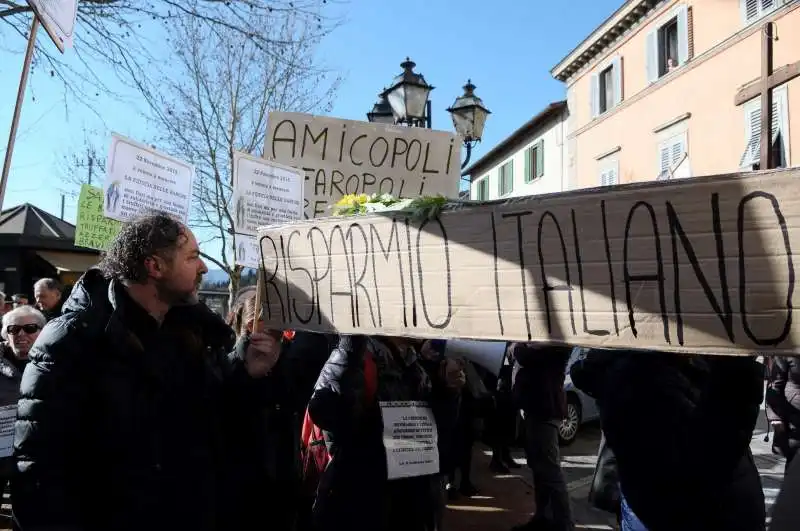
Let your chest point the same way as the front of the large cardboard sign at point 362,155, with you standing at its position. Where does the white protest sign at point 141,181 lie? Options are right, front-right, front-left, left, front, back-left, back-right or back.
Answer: right

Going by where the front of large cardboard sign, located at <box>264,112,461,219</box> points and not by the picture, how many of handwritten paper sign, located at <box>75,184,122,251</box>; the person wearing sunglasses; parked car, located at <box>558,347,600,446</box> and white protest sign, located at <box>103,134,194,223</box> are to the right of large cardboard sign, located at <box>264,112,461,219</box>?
3

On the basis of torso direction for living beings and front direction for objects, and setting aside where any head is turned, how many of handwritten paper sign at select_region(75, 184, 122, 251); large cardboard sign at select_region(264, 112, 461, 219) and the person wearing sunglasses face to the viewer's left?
0

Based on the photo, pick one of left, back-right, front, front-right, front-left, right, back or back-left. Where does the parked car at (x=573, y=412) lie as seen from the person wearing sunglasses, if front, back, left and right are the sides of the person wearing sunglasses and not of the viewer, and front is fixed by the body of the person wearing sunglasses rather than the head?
left

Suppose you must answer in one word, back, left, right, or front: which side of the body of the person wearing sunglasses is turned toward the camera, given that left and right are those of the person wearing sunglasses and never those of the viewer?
front

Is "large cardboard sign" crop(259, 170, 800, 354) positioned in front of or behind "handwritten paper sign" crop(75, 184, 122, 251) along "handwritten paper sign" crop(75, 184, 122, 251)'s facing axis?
in front

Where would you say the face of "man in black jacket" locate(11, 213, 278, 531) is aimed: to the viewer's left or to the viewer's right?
to the viewer's right

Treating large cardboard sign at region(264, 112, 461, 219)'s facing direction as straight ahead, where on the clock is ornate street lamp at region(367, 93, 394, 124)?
The ornate street lamp is roughly at 6 o'clock from the large cardboard sign.

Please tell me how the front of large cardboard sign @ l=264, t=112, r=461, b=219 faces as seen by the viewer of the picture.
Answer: facing the viewer
